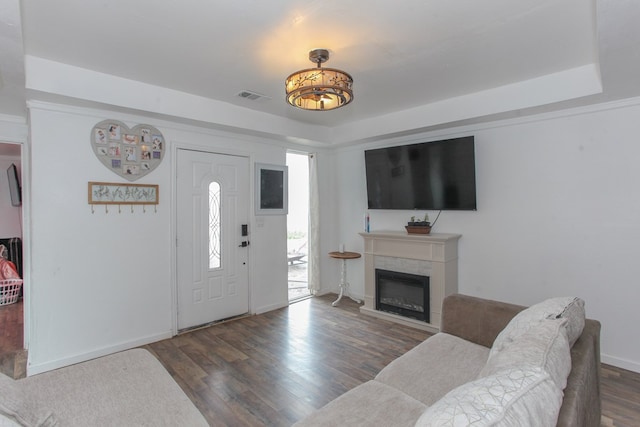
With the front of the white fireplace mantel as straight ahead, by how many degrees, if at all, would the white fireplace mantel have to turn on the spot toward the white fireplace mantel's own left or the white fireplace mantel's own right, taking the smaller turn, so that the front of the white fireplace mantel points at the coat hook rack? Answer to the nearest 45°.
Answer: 0° — it already faces it

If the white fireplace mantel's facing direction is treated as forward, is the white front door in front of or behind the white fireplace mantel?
in front

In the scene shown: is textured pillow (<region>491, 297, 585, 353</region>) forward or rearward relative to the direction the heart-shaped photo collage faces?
forward

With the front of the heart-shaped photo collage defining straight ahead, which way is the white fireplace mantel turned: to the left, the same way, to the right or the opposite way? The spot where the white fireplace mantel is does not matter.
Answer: to the right

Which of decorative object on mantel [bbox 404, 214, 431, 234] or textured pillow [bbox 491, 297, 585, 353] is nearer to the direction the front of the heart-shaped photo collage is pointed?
the textured pillow

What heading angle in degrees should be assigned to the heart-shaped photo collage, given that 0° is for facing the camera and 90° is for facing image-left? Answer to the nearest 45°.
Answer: approximately 0°

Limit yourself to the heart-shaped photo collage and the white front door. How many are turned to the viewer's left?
0

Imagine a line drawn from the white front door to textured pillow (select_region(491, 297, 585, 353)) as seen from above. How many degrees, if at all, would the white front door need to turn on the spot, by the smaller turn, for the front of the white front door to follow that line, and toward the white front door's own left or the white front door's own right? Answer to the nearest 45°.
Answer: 0° — it already faces it

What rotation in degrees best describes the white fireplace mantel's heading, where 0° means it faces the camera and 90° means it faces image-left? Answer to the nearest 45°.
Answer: approximately 45°

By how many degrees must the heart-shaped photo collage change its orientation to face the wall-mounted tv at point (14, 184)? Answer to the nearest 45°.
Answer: approximately 135° to its right

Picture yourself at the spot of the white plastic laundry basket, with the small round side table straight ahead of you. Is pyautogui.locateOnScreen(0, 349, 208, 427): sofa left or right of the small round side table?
right
